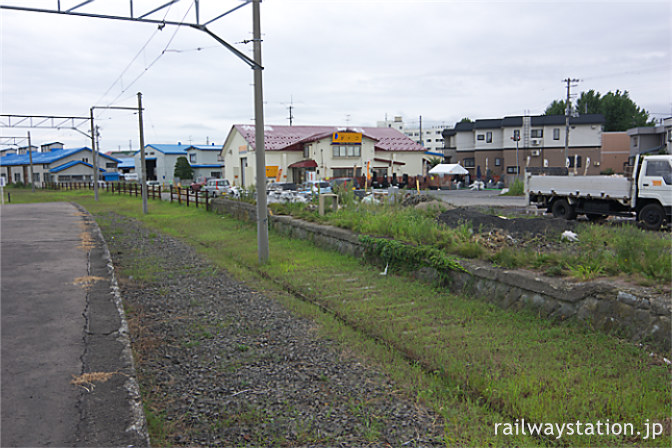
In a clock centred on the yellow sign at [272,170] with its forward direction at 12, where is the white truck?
The white truck is roughly at 11 o'clock from the yellow sign.

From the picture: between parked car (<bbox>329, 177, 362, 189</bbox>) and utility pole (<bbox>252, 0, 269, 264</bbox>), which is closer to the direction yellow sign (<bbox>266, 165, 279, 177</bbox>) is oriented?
the utility pole

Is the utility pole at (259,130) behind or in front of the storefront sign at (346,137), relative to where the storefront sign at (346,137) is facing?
in front

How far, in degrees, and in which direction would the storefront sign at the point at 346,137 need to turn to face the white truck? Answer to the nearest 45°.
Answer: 0° — it already faces it

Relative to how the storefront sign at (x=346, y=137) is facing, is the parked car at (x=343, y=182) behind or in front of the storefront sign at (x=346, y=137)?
in front

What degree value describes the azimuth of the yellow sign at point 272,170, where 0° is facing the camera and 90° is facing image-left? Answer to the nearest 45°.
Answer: approximately 0°

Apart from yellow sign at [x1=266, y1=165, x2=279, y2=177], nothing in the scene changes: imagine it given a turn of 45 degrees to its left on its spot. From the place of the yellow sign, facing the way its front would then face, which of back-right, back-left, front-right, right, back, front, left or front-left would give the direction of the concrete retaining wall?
front-right

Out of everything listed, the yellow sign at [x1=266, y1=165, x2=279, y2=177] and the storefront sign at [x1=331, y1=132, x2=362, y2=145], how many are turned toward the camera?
2

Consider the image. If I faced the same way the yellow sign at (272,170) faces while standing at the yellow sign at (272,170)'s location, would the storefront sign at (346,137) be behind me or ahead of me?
behind

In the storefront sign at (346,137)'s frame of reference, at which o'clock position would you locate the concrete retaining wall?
The concrete retaining wall is roughly at 12 o'clock from the storefront sign.

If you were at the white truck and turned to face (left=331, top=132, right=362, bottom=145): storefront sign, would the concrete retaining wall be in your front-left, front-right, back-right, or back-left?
back-left
